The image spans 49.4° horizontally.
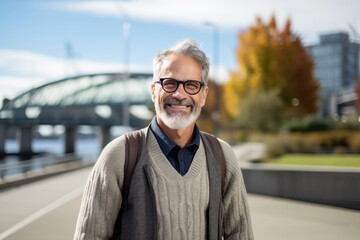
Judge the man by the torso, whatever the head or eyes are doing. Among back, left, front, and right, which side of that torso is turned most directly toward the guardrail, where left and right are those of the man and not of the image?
back

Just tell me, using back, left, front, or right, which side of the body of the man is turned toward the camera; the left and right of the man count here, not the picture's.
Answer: front

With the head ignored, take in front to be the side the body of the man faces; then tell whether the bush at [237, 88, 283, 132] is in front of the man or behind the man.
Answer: behind

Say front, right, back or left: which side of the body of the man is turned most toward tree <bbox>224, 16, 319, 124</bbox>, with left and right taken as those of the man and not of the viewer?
back
